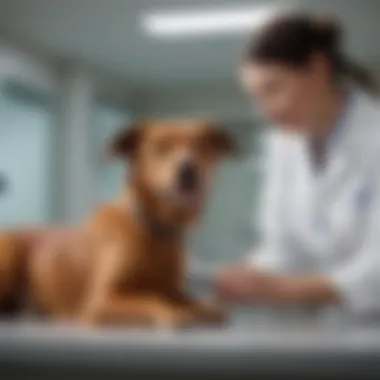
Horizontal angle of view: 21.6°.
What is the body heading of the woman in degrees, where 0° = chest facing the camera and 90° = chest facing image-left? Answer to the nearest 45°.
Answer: approximately 45°
